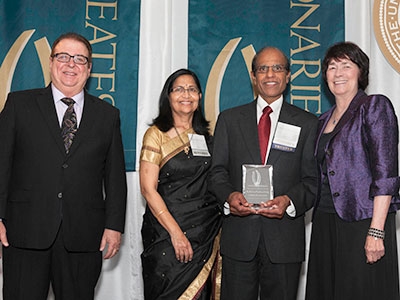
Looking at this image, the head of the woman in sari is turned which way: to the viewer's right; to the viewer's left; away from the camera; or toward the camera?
toward the camera

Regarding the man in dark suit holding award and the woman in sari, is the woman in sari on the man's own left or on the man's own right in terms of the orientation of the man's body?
on the man's own right

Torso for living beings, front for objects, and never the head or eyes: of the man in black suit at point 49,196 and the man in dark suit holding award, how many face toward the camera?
2

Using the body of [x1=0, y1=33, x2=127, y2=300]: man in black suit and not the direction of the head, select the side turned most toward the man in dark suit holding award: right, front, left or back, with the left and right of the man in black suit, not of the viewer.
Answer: left

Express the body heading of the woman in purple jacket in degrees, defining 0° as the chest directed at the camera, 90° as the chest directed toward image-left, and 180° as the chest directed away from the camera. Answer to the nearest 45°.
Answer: approximately 45°

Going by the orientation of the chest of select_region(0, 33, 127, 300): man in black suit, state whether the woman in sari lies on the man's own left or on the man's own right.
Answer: on the man's own left

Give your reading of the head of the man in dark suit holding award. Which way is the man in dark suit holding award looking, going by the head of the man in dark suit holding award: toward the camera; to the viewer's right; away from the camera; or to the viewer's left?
toward the camera

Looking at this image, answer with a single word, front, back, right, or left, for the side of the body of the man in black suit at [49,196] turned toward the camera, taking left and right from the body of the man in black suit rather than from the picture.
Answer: front

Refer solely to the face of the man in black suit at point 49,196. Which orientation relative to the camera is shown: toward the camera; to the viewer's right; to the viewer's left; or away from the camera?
toward the camera

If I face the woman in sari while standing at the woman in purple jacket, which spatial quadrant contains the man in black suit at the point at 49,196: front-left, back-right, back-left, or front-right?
front-left

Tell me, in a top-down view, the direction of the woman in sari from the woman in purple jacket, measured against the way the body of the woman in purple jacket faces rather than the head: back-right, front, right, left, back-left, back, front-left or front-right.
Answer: front-right

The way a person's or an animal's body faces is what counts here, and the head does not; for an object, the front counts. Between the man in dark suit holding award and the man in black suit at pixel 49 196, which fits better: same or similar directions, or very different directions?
same or similar directions

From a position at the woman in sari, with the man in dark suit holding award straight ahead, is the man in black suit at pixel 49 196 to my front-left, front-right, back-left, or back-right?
back-right
